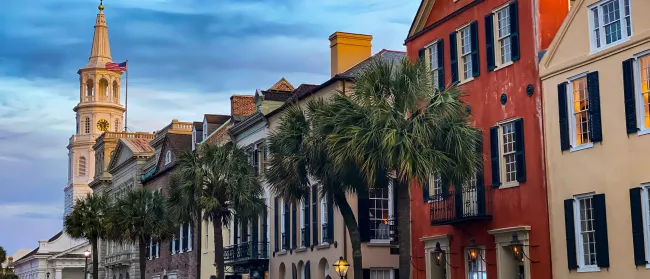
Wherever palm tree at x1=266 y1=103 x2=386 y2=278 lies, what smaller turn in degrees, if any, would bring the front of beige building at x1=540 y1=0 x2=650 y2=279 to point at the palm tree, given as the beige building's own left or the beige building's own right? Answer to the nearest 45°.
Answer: approximately 45° to the beige building's own right

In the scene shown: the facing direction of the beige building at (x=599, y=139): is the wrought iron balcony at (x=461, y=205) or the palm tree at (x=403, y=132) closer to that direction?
the palm tree

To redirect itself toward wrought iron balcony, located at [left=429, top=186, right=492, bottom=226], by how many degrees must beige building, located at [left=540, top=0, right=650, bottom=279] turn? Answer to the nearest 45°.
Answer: approximately 90° to its right

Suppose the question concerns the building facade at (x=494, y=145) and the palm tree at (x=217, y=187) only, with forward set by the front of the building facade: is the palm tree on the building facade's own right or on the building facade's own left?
on the building facade's own right

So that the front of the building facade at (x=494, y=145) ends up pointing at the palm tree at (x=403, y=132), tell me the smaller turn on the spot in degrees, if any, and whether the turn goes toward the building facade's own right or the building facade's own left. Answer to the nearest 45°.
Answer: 0° — it already faces it

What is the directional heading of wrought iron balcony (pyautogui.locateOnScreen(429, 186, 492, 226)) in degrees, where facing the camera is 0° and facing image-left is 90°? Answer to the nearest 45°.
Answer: approximately 45°

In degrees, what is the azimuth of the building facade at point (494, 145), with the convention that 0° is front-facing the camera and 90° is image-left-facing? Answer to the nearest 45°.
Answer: approximately 45°

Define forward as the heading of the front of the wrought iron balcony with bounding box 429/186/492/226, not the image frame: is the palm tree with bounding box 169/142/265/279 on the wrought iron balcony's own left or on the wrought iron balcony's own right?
on the wrought iron balcony's own right

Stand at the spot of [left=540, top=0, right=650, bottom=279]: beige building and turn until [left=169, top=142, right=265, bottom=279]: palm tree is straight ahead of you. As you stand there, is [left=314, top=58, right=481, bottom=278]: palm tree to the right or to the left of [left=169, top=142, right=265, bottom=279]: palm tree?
left

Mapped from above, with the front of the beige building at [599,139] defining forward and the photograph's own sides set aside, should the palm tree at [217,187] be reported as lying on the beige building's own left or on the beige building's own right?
on the beige building's own right

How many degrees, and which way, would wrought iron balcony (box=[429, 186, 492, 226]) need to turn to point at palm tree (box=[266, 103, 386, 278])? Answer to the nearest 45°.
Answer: approximately 45° to its right
